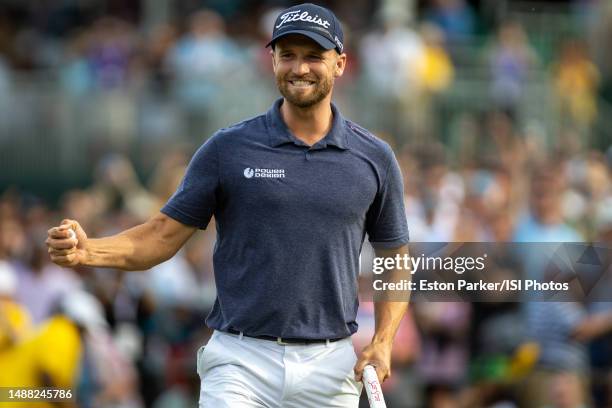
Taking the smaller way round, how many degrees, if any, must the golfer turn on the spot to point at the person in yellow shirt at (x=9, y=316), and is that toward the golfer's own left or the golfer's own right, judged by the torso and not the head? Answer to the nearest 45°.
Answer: approximately 135° to the golfer's own right

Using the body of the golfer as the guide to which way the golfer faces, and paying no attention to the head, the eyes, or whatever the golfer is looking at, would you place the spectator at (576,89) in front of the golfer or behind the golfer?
behind

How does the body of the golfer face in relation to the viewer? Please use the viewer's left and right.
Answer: facing the viewer
